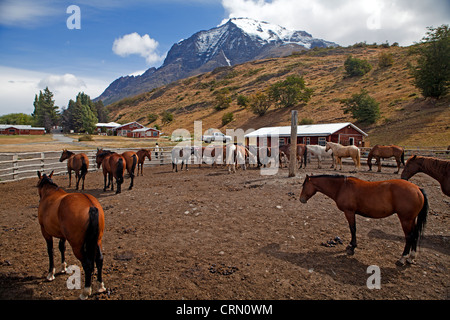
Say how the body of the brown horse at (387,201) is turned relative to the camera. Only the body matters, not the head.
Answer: to the viewer's left

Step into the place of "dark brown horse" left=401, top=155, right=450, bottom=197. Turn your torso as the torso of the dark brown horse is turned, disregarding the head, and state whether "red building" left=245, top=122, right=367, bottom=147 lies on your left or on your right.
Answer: on your right

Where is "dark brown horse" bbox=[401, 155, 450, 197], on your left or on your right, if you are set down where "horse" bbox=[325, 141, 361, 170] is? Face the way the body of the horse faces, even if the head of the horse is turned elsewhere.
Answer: on your left

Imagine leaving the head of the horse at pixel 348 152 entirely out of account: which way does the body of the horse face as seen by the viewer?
to the viewer's left

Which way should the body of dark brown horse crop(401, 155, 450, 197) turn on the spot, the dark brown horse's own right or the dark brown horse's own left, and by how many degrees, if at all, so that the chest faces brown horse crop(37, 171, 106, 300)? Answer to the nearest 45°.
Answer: approximately 45° to the dark brown horse's own left

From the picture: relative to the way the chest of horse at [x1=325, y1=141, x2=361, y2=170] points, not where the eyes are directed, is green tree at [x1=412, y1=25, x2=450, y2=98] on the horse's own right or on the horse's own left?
on the horse's own right

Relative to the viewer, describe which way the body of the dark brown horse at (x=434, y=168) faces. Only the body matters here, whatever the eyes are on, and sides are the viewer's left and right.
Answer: facing to the left of the viewer

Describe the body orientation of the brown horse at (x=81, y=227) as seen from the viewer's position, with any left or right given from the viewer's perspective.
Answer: facing away from the viewer and to the left of the viewer

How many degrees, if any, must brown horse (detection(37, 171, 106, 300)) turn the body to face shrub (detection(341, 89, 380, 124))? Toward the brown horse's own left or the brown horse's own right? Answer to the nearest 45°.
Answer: approximately 90° to the brown horse's own right

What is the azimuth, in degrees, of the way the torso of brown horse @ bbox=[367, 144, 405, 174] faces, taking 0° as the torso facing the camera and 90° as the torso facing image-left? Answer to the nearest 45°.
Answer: approximately 90°
